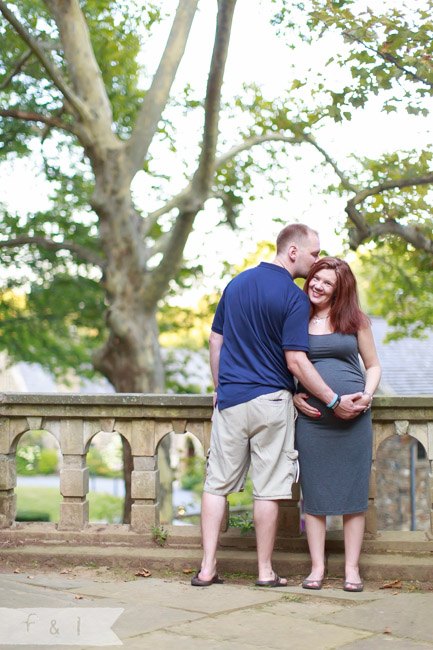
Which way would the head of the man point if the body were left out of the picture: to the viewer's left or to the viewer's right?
to the viewer's right

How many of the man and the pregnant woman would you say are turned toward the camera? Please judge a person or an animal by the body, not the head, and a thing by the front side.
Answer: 1

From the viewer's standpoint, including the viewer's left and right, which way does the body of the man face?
facing away from the viewer and to the right of the viewer
